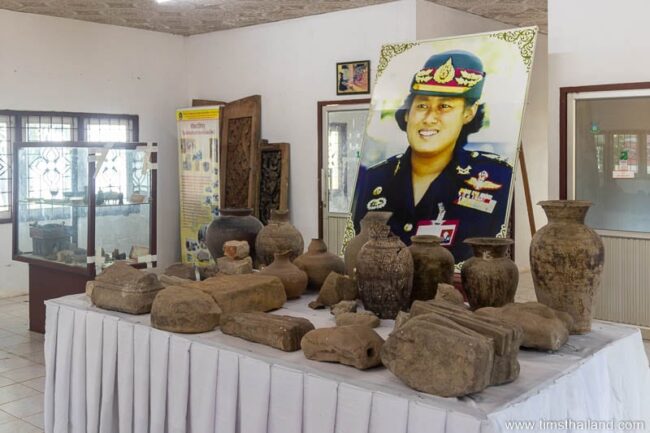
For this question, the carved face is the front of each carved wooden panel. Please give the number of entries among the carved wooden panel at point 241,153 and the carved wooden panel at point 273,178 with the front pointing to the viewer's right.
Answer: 0

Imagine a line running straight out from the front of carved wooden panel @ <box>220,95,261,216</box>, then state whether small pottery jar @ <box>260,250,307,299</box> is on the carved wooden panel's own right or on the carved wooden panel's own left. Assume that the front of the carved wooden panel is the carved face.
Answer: on the carved wooden panel's own left

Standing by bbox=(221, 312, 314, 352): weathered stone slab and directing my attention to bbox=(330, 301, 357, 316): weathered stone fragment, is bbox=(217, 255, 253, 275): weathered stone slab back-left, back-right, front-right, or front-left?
front-left

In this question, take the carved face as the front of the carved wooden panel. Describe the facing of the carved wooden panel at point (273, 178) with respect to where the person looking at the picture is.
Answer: facing the viewer and to the left of the viewer

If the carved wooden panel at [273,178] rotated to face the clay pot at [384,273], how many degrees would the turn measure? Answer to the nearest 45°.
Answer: approximately 45° to its left

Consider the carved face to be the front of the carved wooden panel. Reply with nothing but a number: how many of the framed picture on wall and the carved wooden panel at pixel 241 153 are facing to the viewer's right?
0

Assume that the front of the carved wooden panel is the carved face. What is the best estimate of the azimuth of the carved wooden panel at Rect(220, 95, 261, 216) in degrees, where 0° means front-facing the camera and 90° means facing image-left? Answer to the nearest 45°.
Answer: approximately 45°

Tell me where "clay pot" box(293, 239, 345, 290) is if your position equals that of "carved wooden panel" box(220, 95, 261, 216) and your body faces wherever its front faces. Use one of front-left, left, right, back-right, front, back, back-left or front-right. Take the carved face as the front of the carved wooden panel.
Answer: front-left

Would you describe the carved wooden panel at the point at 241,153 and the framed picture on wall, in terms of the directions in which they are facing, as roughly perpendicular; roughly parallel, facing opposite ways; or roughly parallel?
roughly parallel

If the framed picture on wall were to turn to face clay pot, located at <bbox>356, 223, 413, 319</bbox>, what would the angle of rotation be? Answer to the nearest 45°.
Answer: approximately 45° to its left

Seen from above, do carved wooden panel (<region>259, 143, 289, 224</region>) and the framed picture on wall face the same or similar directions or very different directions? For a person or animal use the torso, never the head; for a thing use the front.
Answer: same or similar directions

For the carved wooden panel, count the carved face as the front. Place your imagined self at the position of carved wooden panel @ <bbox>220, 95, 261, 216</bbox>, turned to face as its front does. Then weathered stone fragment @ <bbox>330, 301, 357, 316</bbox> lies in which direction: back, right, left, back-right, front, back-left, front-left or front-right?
front-left

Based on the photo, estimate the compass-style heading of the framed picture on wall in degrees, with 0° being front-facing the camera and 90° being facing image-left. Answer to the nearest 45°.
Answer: approximately 45°

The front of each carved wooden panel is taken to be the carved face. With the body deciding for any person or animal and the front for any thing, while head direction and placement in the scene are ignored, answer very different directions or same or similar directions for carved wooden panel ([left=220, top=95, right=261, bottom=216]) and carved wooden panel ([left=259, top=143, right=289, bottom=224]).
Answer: same or similar directions
